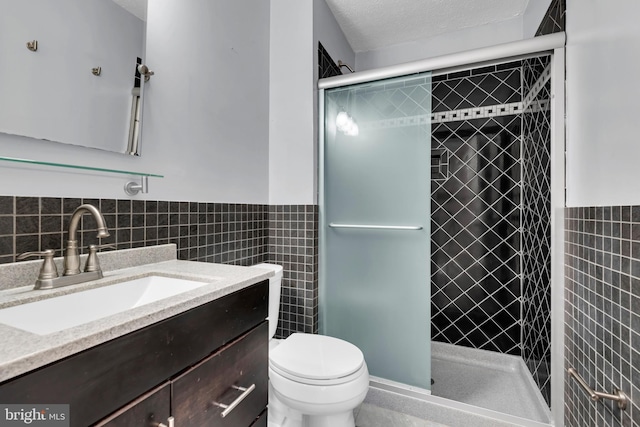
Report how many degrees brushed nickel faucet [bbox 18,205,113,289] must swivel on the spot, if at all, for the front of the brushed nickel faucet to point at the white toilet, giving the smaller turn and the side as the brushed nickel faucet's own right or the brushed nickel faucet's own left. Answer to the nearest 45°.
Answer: approximately 45° to the brushed nickel faucet's own left

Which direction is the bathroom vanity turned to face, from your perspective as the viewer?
facing the viewer and to the right of the viewer
